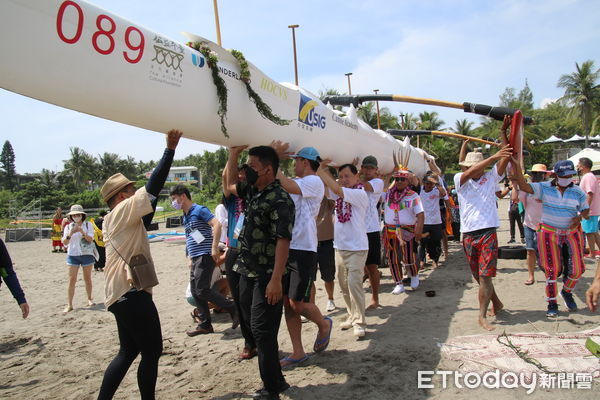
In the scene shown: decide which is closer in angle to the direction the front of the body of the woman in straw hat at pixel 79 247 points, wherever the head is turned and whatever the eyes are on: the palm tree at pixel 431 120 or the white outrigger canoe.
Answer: the white outrigger canoe

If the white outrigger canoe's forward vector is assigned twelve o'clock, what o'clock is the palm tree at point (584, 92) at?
The palm tree is roughly at 6 o'clock from the white outrigger canoe.

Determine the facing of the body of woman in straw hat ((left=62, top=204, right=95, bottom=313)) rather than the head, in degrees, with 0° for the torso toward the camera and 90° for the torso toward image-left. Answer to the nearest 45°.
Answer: approximately 0°

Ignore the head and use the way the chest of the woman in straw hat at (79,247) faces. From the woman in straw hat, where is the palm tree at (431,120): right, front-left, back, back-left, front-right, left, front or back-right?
back-left

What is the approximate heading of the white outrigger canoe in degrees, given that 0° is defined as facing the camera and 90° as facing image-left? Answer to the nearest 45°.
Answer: approximately 45°
